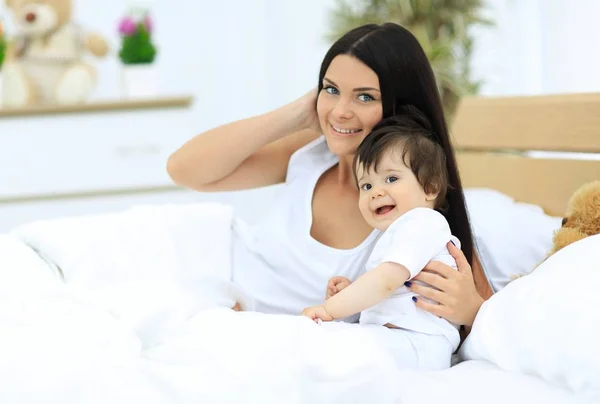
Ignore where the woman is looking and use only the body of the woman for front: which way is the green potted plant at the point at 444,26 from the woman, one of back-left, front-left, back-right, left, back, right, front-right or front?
back

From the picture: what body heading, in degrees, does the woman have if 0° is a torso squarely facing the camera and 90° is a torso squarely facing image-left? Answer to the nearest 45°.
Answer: approximately 0°

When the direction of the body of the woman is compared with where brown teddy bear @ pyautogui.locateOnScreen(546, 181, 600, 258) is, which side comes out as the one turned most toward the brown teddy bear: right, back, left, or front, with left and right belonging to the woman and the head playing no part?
left

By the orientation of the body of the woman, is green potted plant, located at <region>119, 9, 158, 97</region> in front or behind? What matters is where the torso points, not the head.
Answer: behind

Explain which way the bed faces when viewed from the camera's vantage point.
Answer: facing the viewer and to the left of the viewer

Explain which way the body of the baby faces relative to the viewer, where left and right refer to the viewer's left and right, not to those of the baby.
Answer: facing to the left of the viewer

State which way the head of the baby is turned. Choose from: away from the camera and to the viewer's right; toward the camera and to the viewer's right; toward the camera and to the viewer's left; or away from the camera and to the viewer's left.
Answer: toward the camera and to the viewer's left

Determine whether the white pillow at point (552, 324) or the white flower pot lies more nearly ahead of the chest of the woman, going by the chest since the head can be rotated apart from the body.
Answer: the white pillow
